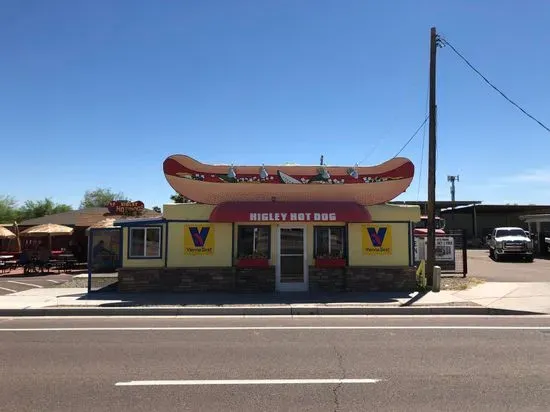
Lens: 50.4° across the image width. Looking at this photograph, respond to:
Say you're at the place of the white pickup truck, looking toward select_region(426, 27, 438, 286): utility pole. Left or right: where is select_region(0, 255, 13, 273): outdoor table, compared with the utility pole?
right

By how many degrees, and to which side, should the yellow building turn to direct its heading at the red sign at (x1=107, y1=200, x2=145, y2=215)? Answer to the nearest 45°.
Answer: approximately 135° to its right

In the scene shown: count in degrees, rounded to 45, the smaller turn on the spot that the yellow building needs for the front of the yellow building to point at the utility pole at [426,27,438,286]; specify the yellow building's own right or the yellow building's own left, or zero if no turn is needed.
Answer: approximately 90° to the yellow building's own left

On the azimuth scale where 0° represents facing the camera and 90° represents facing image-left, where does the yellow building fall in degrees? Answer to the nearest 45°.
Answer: approximately 0°

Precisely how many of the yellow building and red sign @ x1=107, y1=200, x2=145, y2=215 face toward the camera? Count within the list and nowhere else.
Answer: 2

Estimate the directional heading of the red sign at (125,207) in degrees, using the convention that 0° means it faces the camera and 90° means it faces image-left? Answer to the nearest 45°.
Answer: approximately 0°

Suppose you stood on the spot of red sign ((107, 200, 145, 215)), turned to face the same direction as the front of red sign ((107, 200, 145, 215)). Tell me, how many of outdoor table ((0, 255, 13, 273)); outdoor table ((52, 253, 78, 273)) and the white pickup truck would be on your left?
1

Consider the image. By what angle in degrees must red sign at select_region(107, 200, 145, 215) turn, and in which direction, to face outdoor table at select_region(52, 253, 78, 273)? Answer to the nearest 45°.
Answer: approximately 45° to its right
